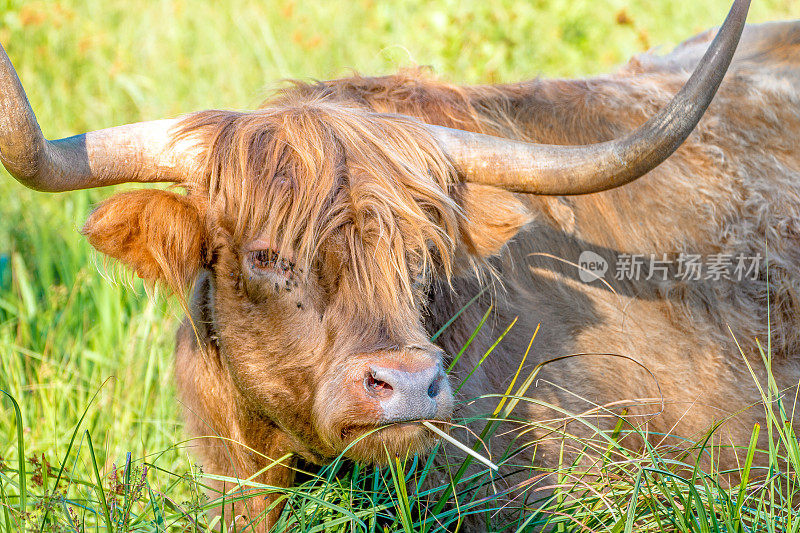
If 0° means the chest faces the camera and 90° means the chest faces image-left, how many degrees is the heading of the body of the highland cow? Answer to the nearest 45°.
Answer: approximately 45°
